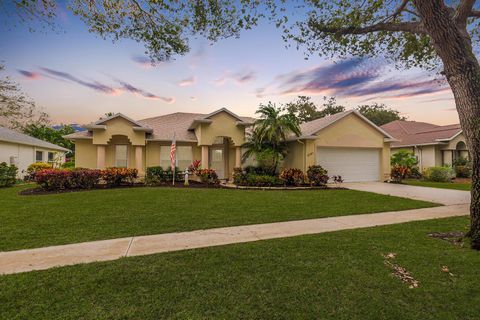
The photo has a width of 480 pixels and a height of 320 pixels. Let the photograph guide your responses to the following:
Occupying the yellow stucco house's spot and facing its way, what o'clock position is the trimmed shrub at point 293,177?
The trimmed shrub is roughly at 10 o'clock from the yellow stucco house.

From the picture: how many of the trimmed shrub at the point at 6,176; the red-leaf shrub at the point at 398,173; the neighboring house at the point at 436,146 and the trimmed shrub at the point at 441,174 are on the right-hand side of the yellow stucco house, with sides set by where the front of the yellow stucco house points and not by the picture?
1

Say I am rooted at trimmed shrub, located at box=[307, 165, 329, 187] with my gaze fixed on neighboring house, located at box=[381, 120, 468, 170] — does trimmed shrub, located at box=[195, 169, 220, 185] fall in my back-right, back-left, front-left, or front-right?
back-left

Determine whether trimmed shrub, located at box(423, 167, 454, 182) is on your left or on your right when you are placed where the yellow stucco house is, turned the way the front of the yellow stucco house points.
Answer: on your left

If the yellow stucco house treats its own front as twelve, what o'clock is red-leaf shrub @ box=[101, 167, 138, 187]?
The red-leaf shrub is roughly at 2 o'clock from the yellow stucco house.

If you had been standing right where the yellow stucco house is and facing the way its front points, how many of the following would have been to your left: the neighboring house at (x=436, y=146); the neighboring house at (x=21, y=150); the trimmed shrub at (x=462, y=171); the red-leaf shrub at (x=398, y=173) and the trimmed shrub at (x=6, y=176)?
3

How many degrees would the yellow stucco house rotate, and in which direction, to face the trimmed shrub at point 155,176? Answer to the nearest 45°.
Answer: approximately 90° to its right

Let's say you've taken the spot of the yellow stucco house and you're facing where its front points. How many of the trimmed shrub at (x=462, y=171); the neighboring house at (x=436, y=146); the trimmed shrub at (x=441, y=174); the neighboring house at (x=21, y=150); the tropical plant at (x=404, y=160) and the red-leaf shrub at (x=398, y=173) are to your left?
5

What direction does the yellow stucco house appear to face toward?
toward the camera

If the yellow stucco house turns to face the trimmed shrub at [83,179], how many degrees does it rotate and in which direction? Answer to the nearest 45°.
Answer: approximately 45° to its right

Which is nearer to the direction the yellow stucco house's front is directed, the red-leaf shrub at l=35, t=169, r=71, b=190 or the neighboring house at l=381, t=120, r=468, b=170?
the red-leaf shrub

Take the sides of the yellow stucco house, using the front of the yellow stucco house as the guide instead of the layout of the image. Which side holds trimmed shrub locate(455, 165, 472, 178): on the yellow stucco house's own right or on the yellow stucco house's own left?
on the yellow stucco house's own left

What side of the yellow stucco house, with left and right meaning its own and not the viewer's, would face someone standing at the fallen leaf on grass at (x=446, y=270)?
front

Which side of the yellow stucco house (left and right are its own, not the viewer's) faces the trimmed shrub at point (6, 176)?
right

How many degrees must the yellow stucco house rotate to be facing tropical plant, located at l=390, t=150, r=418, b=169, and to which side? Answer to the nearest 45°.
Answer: approximately 90° to its left
